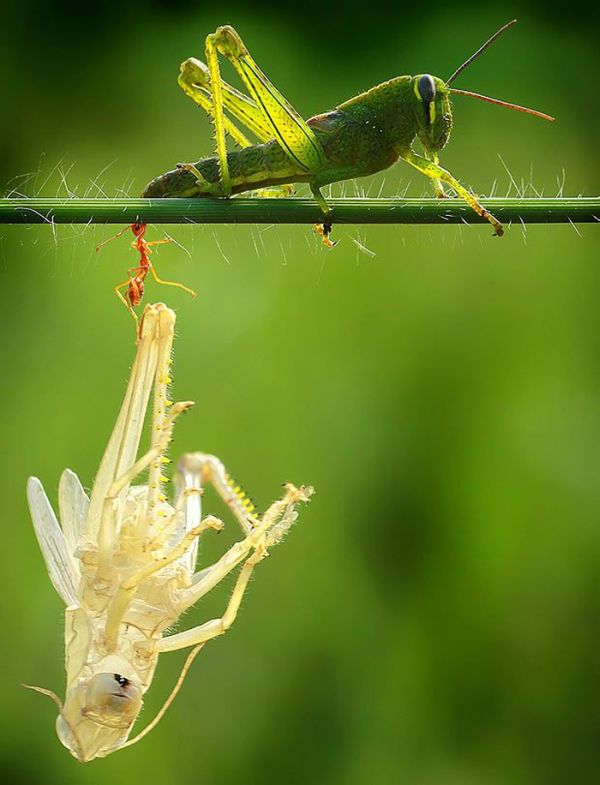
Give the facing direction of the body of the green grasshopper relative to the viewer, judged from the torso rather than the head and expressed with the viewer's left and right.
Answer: facing to the right of the viewer
